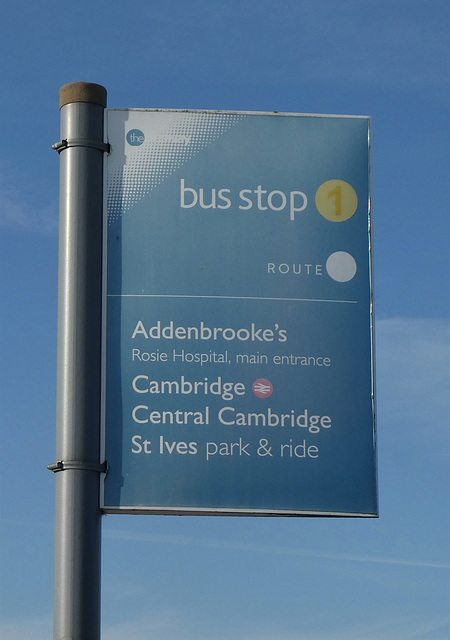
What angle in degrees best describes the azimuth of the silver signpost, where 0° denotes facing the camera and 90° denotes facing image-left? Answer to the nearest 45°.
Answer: approximately 0°
